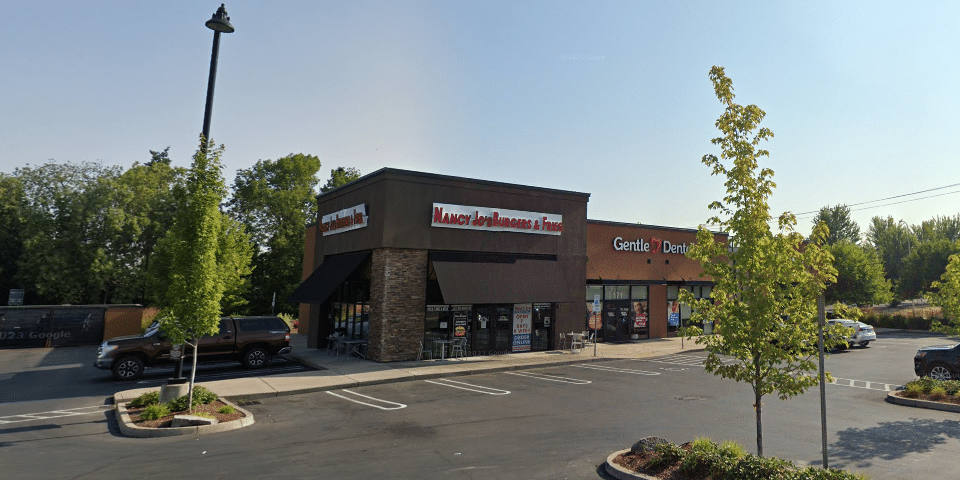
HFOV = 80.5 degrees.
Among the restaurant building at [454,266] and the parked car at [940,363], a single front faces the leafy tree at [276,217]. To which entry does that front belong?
the parked car

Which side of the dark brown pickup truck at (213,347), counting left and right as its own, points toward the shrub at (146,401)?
left

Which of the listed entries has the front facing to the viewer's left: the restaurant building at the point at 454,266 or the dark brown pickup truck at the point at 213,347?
the dark brown pickup truck

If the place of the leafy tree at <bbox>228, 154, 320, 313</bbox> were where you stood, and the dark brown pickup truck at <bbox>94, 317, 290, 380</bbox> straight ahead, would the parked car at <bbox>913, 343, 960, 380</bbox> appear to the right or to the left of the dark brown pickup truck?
left

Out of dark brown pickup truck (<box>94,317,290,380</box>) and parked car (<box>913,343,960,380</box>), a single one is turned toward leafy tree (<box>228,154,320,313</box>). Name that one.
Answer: the parked car

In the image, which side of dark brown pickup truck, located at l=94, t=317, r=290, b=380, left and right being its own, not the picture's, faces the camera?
left

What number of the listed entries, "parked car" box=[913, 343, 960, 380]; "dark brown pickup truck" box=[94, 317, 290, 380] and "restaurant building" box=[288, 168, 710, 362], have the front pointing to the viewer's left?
2

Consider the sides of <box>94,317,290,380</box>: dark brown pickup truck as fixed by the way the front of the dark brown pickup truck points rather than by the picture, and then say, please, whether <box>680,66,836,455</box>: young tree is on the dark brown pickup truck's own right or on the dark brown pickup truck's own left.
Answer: on the dark brown pickup truck's own left

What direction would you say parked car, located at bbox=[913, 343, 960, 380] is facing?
to the viewer's left

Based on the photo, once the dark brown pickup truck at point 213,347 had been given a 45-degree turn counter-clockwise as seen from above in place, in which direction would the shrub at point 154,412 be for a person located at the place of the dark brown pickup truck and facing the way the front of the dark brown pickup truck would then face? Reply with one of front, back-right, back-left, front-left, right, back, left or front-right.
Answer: front-left

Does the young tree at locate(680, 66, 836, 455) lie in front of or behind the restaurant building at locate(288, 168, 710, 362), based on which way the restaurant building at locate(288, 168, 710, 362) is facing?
in front

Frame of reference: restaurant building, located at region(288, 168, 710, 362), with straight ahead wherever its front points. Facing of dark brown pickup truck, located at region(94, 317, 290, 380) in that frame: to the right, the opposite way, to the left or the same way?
to the right

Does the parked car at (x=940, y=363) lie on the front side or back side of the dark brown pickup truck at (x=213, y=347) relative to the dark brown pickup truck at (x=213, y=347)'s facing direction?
on the back side

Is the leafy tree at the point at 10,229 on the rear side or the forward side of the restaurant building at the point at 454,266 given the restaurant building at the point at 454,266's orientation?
on the rear side

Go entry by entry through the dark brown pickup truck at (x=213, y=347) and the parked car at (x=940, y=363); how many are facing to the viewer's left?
2

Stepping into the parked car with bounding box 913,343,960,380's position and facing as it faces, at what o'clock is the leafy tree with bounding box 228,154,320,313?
The leafy tree is roughly at 12 o'clock from the parked car.

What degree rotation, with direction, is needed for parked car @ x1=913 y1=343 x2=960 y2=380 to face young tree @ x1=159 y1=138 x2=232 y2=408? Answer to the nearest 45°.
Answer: approximately 45° to its left
